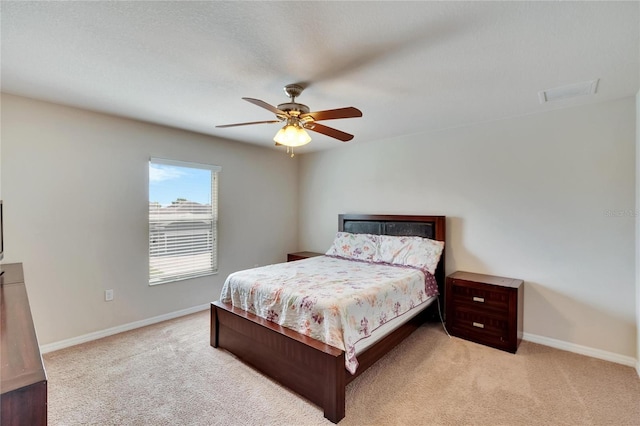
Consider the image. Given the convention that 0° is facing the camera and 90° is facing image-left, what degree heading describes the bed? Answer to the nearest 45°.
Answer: approximately 45°

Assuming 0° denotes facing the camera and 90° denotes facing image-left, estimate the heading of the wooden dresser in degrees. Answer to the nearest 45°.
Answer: approximately 270°

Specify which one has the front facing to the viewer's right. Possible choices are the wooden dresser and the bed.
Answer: the wooden dresser

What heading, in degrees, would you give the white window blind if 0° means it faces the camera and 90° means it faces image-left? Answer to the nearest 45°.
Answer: approximately 315°

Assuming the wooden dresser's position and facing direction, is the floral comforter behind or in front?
in front

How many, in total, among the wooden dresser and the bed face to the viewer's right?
1

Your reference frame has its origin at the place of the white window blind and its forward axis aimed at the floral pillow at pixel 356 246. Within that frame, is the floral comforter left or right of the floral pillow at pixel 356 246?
right

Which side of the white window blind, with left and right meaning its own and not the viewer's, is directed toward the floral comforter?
front

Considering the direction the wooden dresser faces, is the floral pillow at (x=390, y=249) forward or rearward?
forward

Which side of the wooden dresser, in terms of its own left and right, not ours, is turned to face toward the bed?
front
